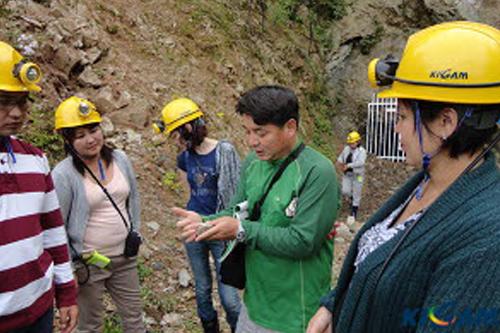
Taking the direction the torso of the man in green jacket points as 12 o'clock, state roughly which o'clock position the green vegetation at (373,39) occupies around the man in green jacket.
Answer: The green vegetation is roughly at 5 o'clock from the man in green jacket.

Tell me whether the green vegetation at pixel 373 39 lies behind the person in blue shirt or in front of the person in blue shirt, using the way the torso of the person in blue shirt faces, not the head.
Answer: behind

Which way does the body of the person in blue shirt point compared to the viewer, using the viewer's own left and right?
facing the viewer and to the left of the viewer

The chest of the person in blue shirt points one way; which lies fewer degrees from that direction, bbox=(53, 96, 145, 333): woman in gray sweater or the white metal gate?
the woman in gray sweater

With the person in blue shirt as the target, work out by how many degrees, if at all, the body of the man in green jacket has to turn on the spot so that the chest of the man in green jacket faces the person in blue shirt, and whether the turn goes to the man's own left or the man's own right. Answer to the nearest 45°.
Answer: approximately 135° to the man's own right

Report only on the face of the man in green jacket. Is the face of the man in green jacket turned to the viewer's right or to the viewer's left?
to the viewer's left

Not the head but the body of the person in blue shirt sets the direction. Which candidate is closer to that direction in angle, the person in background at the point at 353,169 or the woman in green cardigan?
the woman in green cardigan

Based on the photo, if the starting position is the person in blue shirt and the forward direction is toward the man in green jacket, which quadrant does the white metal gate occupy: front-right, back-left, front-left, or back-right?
back-left

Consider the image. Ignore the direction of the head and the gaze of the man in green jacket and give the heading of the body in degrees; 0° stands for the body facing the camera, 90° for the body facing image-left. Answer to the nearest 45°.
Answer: approximately 45°

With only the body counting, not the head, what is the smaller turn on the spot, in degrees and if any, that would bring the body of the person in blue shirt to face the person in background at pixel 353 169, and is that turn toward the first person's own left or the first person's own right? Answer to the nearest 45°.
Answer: approximately 180°

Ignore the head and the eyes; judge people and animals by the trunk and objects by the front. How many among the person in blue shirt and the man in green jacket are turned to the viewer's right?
0

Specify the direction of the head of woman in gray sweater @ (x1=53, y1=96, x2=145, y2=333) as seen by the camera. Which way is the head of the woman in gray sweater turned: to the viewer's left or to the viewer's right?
to the viewer's right
